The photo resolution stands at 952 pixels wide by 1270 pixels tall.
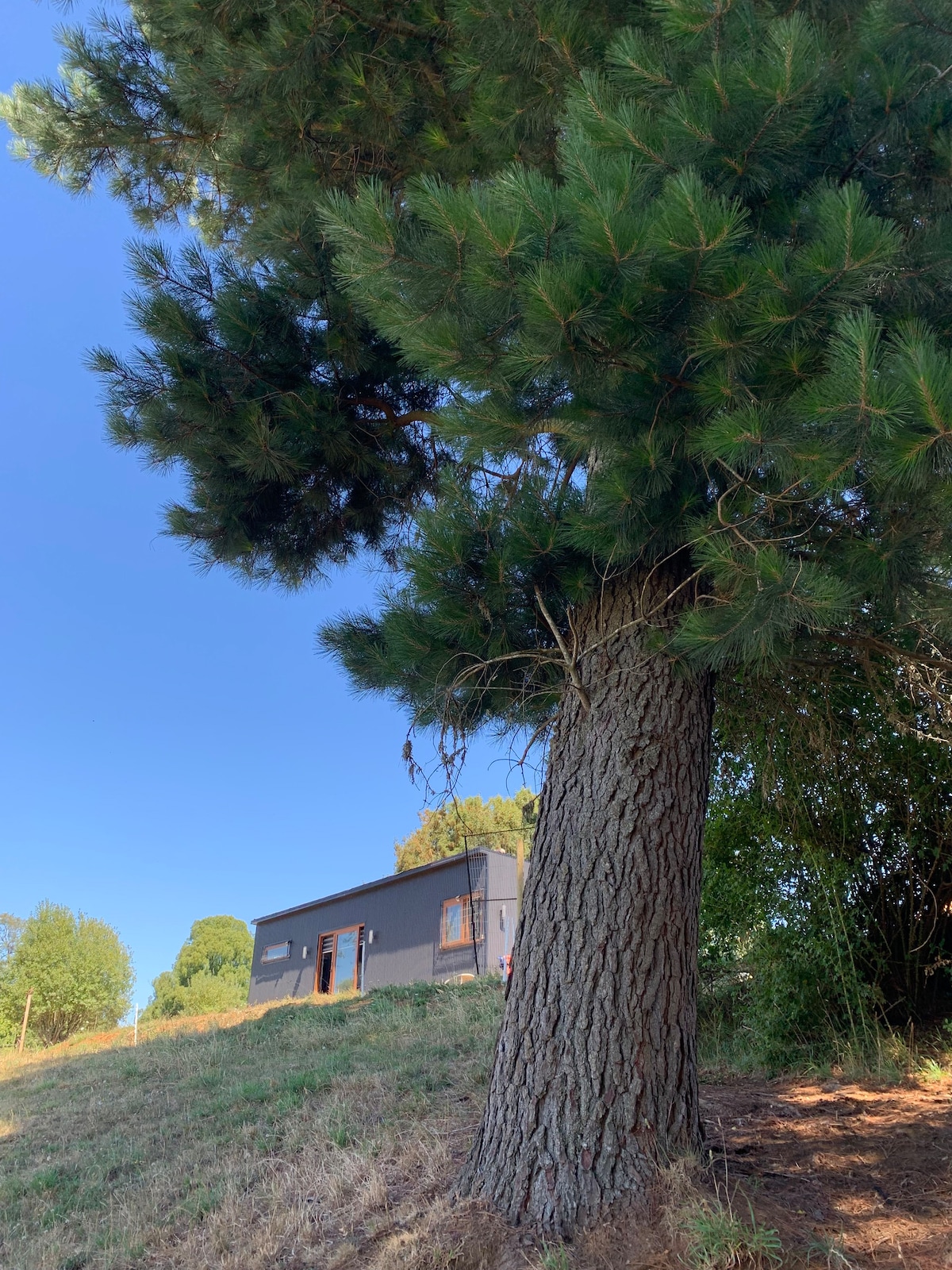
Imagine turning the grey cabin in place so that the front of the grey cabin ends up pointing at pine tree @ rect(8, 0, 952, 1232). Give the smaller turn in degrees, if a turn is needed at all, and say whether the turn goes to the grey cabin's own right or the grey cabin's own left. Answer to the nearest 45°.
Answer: approximately 45° to the grey cabin's own left

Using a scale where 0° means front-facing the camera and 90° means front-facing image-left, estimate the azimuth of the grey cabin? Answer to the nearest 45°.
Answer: approximately 45°

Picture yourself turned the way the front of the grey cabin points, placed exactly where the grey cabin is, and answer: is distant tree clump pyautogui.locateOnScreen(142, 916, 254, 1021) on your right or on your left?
on your right

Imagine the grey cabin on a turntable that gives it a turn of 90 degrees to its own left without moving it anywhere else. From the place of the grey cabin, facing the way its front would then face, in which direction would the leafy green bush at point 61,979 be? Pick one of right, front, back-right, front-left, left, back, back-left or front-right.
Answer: back
